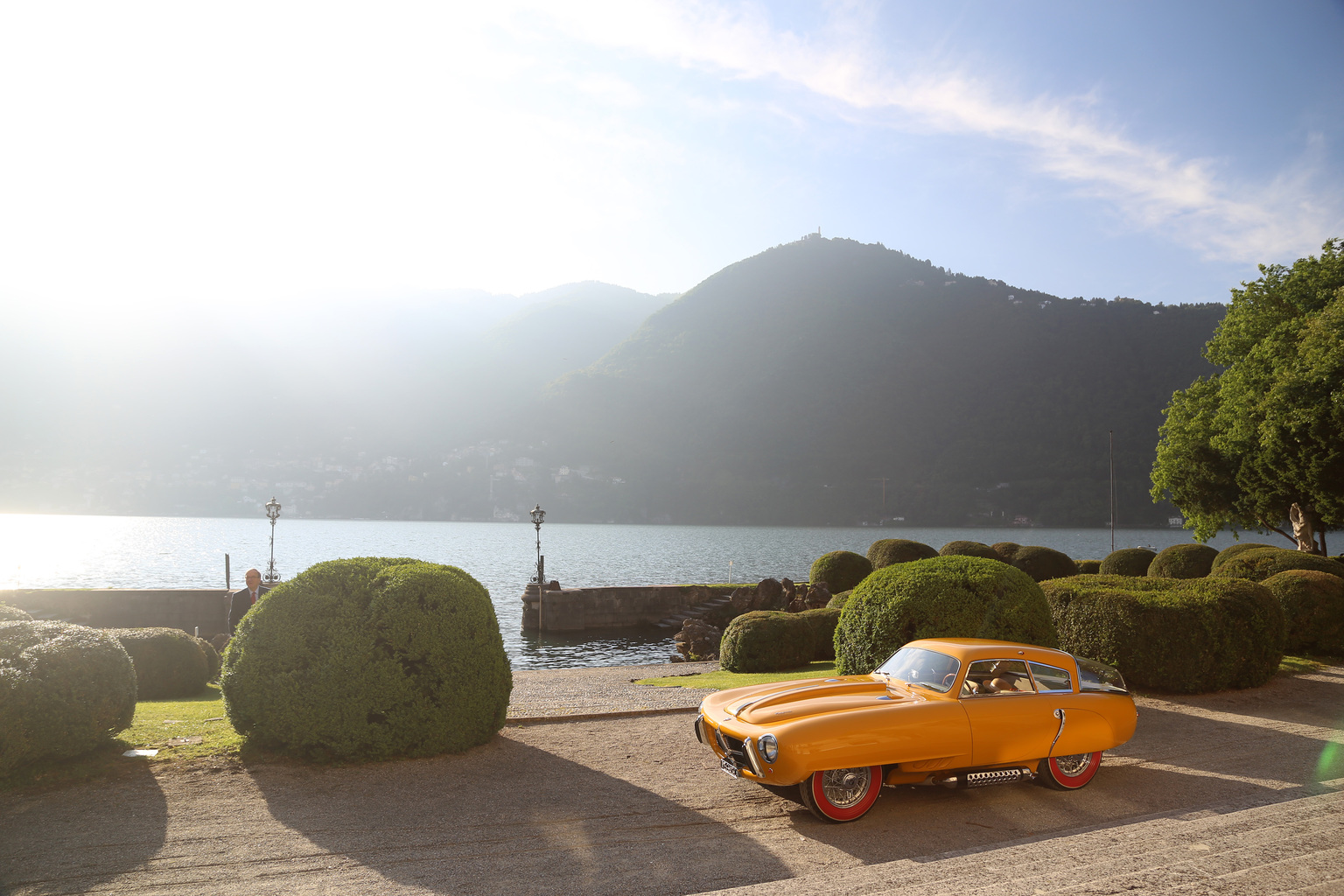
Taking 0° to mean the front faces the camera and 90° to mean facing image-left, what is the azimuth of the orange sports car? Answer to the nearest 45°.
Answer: approximately 45°

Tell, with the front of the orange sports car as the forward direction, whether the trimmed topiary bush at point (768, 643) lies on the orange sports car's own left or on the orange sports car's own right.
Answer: on the orange sports car's own right

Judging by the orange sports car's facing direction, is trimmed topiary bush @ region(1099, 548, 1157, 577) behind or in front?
behind

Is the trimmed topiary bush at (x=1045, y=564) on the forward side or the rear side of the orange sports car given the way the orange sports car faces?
on the rear side

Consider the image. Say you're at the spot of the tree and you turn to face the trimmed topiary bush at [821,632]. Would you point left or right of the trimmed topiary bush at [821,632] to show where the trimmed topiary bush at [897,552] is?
right

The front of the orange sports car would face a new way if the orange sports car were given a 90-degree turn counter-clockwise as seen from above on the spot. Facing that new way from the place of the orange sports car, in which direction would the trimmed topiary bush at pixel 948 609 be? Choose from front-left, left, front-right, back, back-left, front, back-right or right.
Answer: back-left

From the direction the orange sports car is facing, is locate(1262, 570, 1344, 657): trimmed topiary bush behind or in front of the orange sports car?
behind

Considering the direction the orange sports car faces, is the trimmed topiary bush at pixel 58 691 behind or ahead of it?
ahead

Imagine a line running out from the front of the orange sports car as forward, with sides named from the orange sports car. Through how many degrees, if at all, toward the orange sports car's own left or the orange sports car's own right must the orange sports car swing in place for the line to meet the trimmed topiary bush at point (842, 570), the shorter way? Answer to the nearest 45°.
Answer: approximately 135° to the orange sports car's own right

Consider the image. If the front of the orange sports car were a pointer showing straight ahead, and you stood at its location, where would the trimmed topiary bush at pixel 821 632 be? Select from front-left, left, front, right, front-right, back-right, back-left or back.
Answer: back-right

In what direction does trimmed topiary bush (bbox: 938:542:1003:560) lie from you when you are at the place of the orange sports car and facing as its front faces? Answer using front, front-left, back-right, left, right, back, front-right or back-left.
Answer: back-right
